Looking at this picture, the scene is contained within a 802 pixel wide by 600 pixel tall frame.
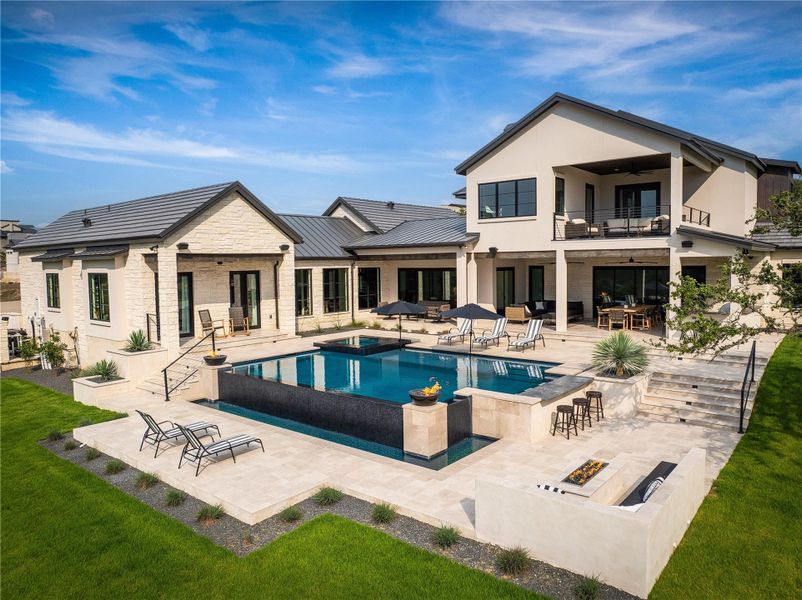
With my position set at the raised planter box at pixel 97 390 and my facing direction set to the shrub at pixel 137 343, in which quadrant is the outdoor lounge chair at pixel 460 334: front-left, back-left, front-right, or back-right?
front-right

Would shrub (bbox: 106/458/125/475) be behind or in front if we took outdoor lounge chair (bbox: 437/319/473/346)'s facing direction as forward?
in front

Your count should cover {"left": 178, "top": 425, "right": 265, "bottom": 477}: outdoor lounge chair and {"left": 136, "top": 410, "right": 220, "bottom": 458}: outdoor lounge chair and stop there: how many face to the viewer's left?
0

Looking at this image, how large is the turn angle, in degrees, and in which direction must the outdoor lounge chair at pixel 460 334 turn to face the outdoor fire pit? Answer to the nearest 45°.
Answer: approximately 45° to its left

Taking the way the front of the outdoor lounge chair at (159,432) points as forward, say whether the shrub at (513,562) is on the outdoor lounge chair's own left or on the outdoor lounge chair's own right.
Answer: on the outdoor lounge chair's own right

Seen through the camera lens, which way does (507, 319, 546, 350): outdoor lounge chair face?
facing the viewer and to the left of the viewer

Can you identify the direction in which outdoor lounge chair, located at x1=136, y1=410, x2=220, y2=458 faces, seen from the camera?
facing away from the viewer and to the right of the viewer

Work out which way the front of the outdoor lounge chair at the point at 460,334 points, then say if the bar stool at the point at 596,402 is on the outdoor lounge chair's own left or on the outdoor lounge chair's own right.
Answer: on the outdoor lounge chair's own left

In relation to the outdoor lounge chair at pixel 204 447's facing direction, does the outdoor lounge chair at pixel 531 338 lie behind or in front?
in front

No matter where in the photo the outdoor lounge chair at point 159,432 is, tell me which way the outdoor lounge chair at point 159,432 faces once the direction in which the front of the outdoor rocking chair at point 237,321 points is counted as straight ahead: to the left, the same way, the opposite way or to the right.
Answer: to the left

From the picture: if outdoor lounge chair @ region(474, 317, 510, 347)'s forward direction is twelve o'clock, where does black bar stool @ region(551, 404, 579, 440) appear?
The black bar stool is roughly at 10 o'clock from the outdoor lounge chair.

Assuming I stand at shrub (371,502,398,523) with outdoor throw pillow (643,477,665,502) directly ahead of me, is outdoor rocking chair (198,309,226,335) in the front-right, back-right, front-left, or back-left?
back-left

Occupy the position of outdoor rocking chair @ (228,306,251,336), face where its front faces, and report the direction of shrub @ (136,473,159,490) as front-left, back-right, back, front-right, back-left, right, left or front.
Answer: front-right

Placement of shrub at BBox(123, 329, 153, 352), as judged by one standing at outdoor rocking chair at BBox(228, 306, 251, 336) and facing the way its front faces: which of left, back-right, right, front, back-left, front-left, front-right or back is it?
right

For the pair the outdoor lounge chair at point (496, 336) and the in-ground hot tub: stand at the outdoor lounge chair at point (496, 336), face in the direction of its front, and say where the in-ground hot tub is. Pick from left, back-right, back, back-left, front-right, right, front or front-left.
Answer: front-right
